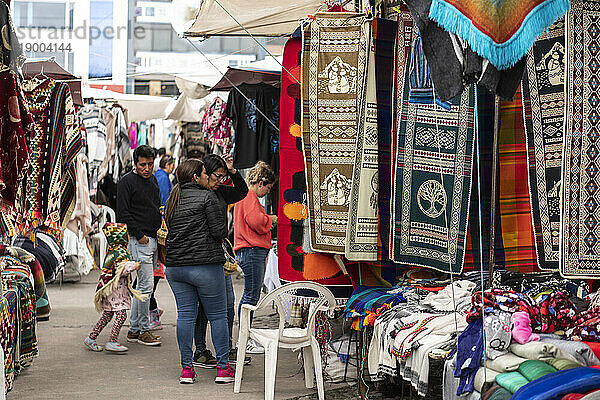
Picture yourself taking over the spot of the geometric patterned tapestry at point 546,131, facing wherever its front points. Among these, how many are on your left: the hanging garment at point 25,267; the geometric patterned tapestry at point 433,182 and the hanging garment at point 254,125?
0

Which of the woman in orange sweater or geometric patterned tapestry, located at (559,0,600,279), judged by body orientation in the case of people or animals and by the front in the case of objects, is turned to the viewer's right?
the woman in orange sweater

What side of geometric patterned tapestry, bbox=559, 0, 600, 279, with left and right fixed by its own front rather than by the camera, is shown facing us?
front

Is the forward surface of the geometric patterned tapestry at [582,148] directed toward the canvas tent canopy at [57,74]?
no

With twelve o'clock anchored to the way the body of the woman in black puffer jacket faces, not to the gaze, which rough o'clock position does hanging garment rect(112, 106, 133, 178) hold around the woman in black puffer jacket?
The hanging garment is roughly at 10 o'clock from the woman in black puffer jacket.

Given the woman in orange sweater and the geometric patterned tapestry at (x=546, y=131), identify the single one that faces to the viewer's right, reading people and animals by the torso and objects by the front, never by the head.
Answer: the woman in orange sweater

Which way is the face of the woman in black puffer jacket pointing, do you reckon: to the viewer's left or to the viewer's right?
to the viewer's right

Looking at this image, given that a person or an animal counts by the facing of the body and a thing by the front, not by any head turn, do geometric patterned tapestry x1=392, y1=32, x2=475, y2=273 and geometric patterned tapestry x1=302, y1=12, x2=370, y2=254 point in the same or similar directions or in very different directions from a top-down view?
same or similar directions

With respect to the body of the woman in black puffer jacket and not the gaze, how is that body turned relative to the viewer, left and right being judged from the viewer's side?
facing away from the viewer and to the right of the viewer

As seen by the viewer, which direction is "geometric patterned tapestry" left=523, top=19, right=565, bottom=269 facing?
toward the camera

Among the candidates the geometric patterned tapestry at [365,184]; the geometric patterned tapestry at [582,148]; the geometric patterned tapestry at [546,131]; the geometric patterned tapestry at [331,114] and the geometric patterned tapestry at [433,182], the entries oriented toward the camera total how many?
5

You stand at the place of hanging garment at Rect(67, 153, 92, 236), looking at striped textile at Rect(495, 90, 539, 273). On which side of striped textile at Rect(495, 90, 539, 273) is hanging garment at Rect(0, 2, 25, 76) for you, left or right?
right
